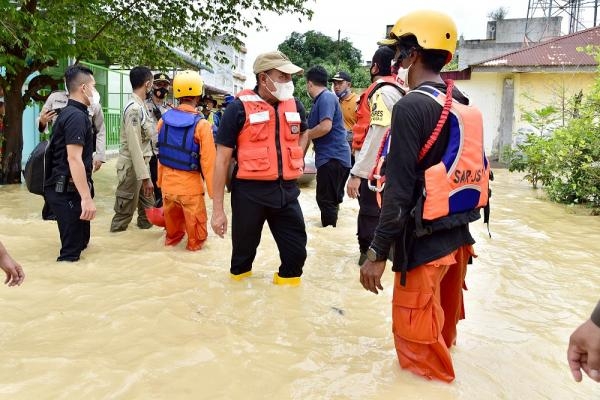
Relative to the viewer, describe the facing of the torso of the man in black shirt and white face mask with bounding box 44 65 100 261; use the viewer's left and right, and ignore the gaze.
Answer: facing to the right of the viewer

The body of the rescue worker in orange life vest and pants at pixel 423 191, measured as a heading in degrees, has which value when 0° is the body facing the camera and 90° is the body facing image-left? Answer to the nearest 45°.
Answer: approximately 135°

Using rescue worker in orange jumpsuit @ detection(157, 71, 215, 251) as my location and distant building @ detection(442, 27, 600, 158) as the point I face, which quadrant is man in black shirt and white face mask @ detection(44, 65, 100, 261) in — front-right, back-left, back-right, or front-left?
back-left

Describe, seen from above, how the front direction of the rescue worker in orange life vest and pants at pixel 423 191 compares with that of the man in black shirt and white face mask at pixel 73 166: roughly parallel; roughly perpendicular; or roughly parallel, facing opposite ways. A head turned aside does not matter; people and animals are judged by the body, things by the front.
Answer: roughly perpendicular

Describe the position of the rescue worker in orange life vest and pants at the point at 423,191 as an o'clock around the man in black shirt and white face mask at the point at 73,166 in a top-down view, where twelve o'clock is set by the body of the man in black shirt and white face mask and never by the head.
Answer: The rescue worker in orange life vest and pants is roughly at 2 o'clock from the man in black shirt and white face mask.
